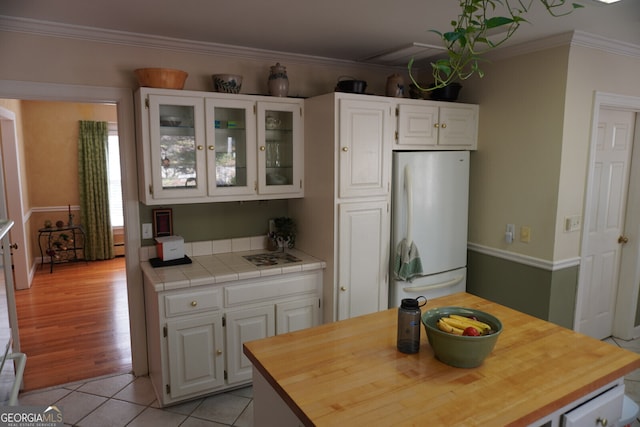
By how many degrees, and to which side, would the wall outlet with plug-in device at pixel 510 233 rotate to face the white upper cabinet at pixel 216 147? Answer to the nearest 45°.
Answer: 0° — it already faces it

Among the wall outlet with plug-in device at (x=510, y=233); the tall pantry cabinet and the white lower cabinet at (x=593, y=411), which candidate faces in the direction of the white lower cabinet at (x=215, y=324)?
the wall outlet with plug-in device

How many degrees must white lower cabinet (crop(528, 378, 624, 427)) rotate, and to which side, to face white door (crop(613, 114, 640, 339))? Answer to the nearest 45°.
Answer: approximately 135° to its left

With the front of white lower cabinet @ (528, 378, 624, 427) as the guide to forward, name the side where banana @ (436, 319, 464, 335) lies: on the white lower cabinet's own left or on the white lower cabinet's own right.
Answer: on the white lower cabinet's own right

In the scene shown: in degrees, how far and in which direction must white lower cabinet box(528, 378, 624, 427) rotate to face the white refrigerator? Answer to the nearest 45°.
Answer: approximately 180°

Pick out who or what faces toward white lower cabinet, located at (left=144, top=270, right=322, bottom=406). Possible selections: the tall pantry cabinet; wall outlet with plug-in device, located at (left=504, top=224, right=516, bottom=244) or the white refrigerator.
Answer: the wall outlet with plug-in device

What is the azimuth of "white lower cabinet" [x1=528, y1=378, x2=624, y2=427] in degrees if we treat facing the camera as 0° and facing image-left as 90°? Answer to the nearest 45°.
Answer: approximately 315°

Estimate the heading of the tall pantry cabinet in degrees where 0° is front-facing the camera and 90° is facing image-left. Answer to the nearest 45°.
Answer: approximately 315°

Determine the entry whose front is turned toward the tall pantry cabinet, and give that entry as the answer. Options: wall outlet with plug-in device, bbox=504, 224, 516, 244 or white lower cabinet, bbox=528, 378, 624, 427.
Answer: the wall outlet with plug-in device

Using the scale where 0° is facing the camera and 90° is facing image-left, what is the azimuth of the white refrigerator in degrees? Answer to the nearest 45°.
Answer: approximately 315°

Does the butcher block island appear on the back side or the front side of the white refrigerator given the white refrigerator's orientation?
on the front side

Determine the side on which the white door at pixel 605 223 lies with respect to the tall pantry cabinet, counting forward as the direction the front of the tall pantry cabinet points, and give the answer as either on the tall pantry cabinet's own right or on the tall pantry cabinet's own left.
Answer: on the tall pantry cabinet's own left

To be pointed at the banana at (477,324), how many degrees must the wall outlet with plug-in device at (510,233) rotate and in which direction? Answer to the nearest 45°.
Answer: approximately 45° to its left
